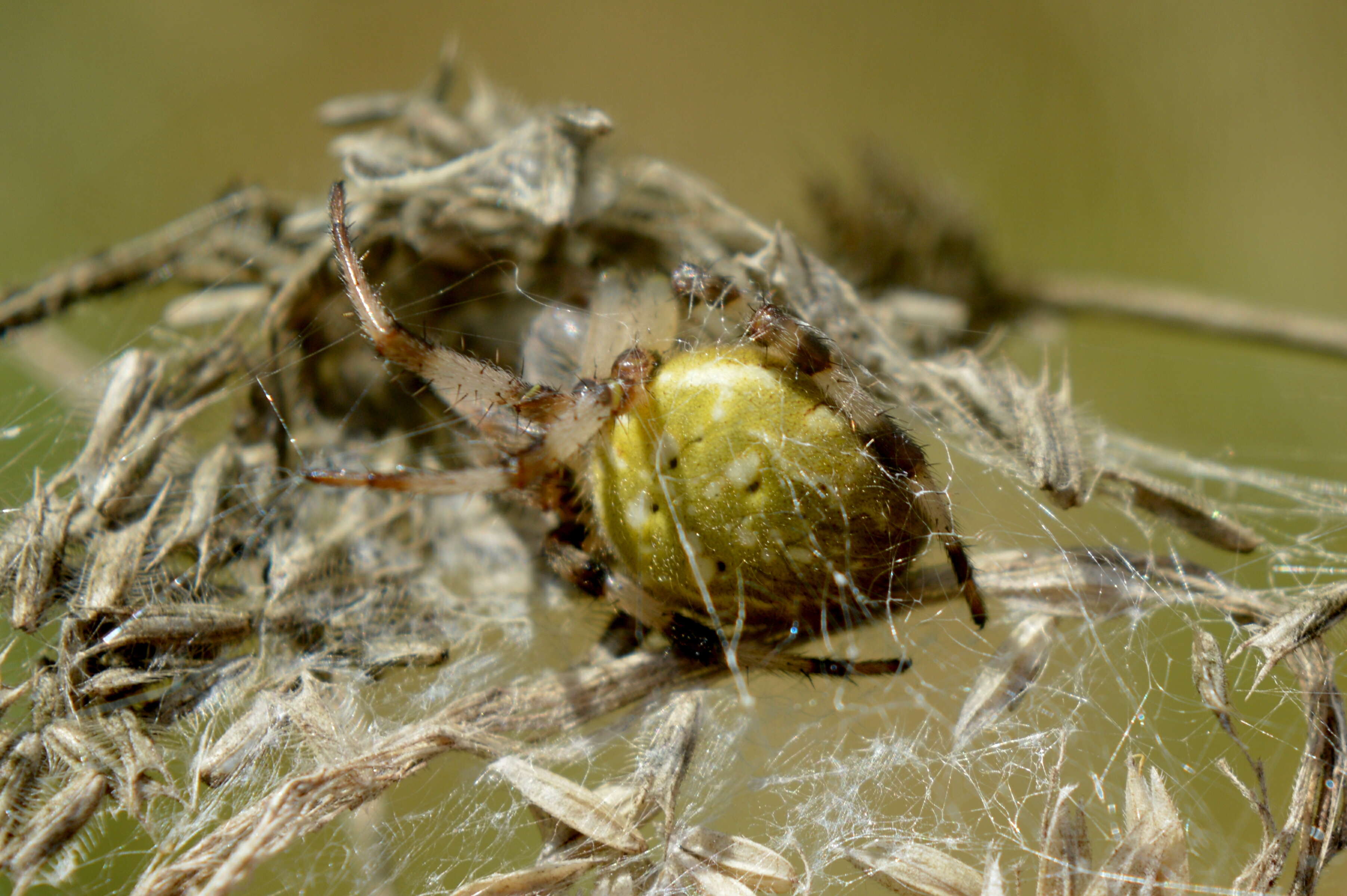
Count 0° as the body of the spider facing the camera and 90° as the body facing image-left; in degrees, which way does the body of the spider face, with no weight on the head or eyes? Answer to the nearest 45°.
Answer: approximately 90°
